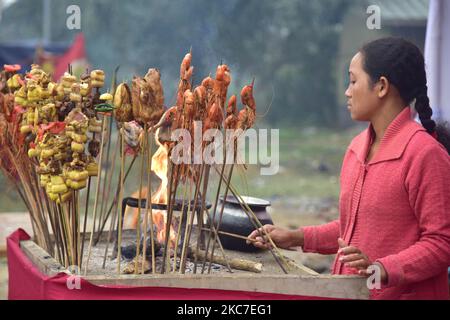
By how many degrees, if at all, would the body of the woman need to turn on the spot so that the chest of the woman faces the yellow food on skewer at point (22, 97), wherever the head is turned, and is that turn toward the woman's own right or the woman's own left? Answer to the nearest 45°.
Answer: approximately 45° to the woman's own right

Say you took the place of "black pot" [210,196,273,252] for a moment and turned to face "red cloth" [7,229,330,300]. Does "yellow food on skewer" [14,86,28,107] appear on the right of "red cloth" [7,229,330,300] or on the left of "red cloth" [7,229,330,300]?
right

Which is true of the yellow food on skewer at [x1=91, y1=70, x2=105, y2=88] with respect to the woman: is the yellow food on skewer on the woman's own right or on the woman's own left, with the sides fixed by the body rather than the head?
on the woman's own right

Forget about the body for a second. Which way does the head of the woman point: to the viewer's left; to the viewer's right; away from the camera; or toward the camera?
to the viewer's left

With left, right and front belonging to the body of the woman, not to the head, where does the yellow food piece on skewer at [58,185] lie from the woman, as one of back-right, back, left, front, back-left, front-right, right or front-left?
front-right

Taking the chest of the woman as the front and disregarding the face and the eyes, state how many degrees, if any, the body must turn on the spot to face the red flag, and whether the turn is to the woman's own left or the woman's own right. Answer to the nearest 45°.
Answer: approximately 90° to the woman's own right

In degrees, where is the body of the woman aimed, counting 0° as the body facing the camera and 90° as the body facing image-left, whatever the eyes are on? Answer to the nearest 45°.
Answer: approximately 45°

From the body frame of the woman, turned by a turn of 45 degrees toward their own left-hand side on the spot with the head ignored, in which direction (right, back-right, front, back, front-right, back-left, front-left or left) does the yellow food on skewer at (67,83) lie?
right

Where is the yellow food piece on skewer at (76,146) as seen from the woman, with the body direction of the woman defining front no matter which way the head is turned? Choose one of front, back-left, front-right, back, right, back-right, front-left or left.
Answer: front-right

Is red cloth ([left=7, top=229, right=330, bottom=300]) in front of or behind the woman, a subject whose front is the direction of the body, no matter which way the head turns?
in front
